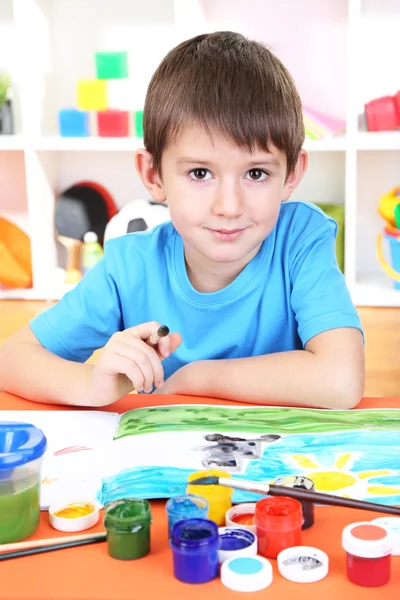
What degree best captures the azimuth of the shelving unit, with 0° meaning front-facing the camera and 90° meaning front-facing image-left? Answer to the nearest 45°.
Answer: approximately 0°

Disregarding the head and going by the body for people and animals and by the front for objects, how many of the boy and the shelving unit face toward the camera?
2

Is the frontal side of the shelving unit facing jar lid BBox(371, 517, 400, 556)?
yes

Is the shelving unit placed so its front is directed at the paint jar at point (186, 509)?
yes

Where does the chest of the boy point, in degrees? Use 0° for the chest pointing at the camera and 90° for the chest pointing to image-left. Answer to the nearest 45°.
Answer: approximately 0°

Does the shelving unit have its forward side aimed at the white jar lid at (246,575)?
yes
